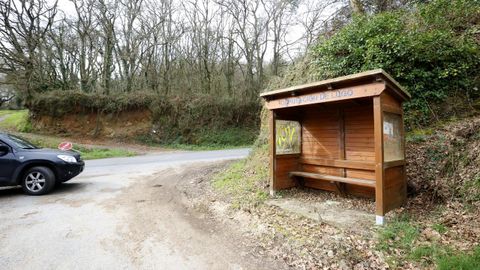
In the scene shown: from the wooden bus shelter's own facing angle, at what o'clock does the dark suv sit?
The dark suv is roughly at 1 o'clock from the wooden bus shelter.

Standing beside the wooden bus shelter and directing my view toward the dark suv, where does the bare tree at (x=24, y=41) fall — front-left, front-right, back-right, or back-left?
front-right

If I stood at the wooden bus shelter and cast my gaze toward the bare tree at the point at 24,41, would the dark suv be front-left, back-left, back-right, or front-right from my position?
front-left

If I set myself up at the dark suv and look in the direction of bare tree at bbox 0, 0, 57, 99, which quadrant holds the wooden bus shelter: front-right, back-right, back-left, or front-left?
back-right

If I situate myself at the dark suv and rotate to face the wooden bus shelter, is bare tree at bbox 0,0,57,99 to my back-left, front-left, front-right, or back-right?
back-left

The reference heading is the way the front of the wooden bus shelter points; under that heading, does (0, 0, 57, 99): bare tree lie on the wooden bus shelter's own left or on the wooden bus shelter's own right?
on the wooden bus shelter's own right
